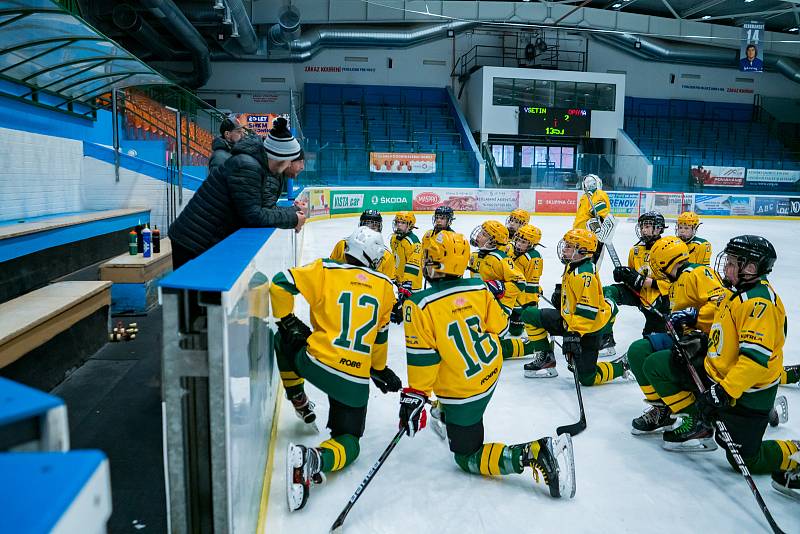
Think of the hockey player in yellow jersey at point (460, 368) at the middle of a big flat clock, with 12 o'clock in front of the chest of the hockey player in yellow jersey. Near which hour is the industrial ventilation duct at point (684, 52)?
The industrial ventilation duct is roughly at 2 o'clock from the hockey player in yellow jersey.

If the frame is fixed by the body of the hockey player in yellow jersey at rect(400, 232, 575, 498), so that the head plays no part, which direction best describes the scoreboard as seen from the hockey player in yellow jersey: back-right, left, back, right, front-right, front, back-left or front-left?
front-right

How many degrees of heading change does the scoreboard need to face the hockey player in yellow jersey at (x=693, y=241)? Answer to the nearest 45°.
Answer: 0° — it already faces them

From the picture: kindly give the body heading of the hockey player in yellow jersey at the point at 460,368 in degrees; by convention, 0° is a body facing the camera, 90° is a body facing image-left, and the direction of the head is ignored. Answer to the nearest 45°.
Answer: approximately 135°

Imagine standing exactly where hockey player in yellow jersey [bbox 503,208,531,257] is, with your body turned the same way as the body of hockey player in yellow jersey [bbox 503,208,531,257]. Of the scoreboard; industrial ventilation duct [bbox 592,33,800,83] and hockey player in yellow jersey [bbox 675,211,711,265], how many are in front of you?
0

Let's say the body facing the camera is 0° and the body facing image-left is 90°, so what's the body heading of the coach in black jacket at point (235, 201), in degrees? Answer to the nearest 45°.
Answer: approximately 270°

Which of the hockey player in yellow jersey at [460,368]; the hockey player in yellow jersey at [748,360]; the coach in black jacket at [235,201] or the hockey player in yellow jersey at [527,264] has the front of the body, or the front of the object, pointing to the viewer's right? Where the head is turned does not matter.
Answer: the coach in black jacket

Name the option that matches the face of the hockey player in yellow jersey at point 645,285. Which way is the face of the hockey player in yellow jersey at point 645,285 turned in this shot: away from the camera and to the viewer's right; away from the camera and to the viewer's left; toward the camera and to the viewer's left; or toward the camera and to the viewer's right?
toward the camera and to the viewer's left

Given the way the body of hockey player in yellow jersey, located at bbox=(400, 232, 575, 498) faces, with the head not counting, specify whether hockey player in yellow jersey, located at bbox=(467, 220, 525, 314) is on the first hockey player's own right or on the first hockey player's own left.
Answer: on the first hockey player's own right

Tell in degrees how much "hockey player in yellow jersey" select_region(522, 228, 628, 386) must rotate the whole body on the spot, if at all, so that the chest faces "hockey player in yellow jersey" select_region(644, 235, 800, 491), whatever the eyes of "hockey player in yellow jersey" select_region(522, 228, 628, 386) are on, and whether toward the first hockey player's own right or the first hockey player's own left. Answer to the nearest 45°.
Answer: approximately 135° to the first hockey player's own left

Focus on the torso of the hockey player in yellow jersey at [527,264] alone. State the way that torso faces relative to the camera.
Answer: to the viewer's left

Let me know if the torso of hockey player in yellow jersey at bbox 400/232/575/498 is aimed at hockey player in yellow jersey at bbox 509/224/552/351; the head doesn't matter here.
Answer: no

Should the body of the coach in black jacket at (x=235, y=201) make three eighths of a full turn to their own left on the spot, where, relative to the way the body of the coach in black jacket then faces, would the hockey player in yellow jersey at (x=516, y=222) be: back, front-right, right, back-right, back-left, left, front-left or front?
right

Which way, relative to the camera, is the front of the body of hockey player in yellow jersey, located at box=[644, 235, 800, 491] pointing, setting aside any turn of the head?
to the viewer's left

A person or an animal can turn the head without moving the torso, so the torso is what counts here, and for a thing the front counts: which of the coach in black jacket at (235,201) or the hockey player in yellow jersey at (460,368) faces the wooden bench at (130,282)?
the hockey player in yellow jersey

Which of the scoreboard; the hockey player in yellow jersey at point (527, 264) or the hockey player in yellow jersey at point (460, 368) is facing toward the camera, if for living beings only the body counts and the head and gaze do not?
the scoreboard

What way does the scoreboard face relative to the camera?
toward the camera

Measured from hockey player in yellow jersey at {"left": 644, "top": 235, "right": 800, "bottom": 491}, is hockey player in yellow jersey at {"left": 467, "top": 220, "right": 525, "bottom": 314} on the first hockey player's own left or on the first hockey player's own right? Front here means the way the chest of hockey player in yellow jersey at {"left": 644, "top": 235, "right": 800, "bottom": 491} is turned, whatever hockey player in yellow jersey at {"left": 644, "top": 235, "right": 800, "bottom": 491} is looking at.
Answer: on the first hockey player's own right

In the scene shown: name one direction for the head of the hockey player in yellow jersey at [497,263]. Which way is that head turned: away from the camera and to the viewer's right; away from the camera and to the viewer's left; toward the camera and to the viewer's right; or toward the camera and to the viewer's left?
toward the camera and to the viewer's left
